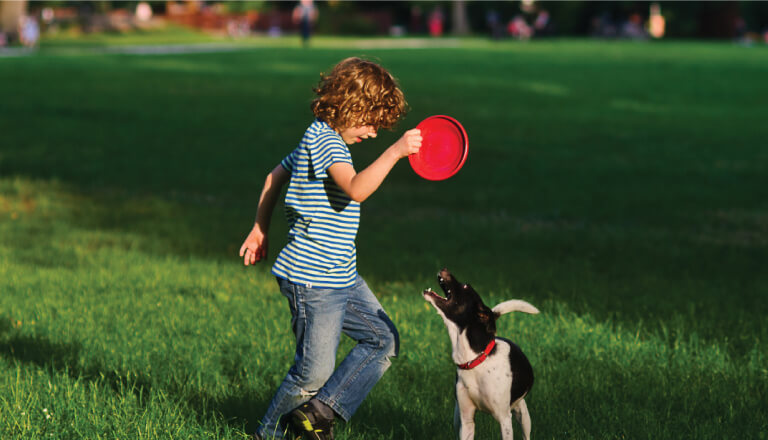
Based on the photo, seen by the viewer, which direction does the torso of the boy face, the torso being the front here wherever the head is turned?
to the viewer's right

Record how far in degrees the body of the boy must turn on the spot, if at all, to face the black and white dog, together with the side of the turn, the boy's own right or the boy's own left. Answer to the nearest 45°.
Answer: approximately 45° to the boy's own right

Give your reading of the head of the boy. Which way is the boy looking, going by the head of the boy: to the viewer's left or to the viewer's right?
to the viewer's right

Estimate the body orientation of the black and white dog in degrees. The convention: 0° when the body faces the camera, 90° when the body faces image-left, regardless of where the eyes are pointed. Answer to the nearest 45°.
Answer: approximately 45°

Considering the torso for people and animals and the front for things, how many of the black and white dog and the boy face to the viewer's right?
1
